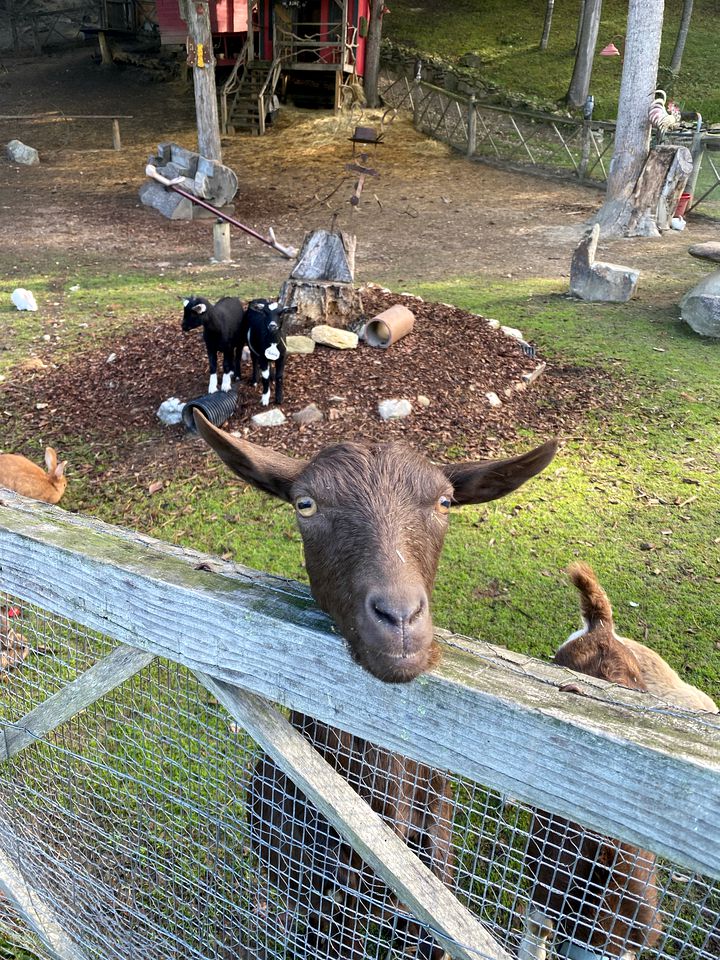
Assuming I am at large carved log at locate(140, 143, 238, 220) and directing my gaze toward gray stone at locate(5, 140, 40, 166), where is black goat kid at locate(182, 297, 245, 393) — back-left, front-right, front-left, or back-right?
back-left

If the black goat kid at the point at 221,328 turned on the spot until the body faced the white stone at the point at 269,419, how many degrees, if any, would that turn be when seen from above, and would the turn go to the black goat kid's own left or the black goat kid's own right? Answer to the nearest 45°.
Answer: approximately 90° to the black goat kid's own left

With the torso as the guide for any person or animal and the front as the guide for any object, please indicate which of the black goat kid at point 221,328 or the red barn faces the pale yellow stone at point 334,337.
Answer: the red barn

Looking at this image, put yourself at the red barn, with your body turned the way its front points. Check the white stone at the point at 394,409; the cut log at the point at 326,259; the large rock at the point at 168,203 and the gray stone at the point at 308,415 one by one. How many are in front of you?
4

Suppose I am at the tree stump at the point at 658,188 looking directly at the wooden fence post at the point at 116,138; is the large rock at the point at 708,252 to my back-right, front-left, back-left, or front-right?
back-left

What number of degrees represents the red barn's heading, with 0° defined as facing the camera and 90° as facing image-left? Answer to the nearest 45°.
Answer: approximately 0°

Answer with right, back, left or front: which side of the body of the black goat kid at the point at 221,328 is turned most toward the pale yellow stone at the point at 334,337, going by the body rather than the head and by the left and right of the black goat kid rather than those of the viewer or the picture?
back

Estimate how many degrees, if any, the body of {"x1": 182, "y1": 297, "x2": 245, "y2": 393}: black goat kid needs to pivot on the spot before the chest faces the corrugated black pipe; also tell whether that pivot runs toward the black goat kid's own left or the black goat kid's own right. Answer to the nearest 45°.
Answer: approximately 45° to the black goat kid's own left

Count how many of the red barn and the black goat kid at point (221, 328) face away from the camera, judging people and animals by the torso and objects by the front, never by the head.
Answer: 0

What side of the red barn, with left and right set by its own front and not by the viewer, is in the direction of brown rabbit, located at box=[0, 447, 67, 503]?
front

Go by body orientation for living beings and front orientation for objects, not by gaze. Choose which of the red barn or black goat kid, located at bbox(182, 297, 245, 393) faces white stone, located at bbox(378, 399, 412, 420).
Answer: the red barn

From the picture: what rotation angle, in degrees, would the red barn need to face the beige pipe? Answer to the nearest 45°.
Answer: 0° — it already faces it

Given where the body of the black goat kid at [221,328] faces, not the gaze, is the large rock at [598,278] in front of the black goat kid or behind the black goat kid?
behind

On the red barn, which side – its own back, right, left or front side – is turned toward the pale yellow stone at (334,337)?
front

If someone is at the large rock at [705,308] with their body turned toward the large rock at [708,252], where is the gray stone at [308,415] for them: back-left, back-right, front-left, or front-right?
back-left
